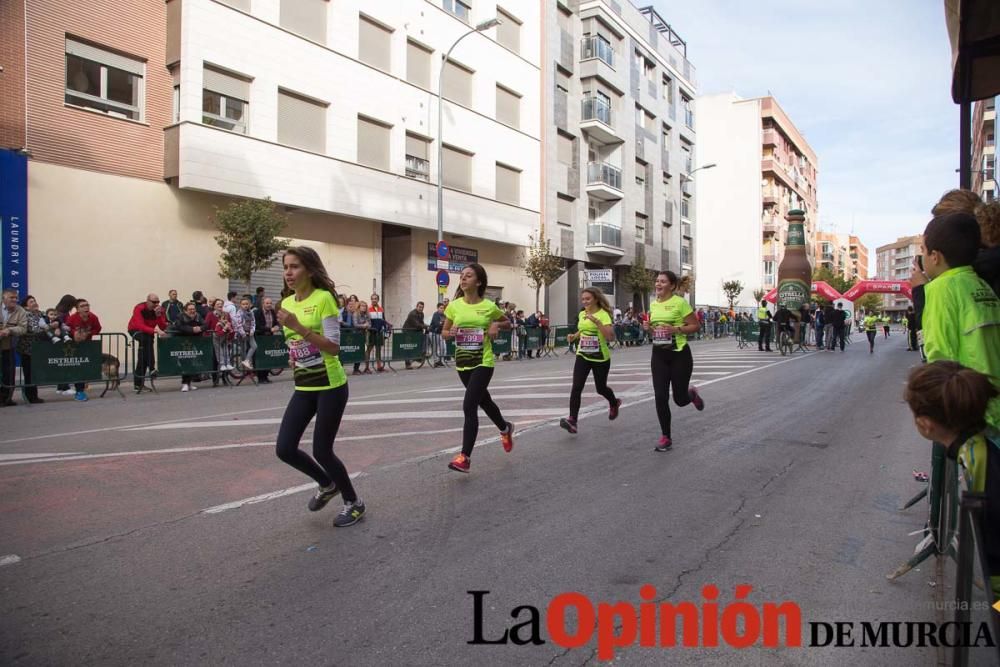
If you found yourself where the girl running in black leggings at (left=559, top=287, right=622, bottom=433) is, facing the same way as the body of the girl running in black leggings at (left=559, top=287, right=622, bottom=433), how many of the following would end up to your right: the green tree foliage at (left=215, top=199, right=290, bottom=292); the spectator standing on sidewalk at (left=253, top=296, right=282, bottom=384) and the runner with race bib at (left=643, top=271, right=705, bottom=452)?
2

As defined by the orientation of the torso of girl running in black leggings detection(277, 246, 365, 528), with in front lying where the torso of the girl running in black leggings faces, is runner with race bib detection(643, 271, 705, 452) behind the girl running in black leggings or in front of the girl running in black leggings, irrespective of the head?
behind

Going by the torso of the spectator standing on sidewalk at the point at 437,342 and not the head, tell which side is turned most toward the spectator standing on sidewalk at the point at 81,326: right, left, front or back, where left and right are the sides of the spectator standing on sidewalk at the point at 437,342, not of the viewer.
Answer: right

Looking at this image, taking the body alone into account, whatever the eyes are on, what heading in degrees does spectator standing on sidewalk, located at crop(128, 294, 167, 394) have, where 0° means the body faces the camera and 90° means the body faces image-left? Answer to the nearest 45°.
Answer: approximately 315°

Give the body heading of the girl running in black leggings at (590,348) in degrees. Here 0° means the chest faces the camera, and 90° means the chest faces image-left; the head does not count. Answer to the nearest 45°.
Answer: approximately 45°

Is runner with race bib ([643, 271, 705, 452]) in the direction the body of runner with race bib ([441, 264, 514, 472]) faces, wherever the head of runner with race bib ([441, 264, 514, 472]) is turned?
no

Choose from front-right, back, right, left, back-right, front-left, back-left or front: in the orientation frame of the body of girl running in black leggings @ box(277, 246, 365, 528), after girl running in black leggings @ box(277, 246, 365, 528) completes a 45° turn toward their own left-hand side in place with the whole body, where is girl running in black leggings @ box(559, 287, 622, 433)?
back-left

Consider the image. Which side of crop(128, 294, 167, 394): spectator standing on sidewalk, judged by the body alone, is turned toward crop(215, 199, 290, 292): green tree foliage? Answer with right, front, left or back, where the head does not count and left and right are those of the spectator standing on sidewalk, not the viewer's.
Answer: left

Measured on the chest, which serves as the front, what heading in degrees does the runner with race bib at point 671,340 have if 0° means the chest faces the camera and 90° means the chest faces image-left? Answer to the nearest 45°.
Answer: approximately 45°

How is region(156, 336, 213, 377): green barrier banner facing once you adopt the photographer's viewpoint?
facing the viewer

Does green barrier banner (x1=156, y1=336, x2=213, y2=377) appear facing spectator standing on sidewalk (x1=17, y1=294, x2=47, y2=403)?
no

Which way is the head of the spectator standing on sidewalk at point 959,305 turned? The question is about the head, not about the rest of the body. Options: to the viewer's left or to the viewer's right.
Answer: to the viewer's left

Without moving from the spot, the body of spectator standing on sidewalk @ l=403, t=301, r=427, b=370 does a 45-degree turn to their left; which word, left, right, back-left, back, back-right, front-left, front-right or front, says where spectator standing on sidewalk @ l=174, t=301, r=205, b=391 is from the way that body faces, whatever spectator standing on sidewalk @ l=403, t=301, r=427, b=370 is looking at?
back-right

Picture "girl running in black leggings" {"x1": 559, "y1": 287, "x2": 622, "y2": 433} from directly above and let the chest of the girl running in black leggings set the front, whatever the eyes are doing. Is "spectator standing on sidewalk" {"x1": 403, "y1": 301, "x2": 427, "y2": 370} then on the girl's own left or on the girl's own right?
on the girl's own right

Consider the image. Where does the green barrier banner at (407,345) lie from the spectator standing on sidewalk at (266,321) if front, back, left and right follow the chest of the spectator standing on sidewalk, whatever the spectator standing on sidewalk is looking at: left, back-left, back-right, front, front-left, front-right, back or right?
left

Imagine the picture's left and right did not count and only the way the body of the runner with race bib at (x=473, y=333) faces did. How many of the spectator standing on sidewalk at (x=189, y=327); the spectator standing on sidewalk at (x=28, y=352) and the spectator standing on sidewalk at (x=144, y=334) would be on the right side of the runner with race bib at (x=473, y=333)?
3

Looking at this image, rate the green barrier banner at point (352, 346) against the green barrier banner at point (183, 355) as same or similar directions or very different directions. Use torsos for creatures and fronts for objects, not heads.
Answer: same or similar directions

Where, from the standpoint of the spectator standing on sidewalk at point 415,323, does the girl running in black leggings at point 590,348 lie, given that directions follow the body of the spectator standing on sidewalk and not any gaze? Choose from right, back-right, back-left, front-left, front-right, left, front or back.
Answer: front-right

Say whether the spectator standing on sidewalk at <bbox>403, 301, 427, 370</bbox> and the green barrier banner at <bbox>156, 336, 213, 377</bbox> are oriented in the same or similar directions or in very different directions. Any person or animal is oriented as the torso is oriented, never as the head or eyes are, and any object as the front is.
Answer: same or similar directions

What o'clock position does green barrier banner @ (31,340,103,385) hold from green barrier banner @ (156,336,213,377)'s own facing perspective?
green barrier banner @ (31,340,103,385) is roughly at 2 o'clock from green barrier banner @ (156,336,213,377).
